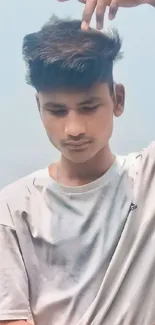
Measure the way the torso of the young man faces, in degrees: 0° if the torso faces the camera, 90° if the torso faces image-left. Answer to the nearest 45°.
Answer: approximately 0°
